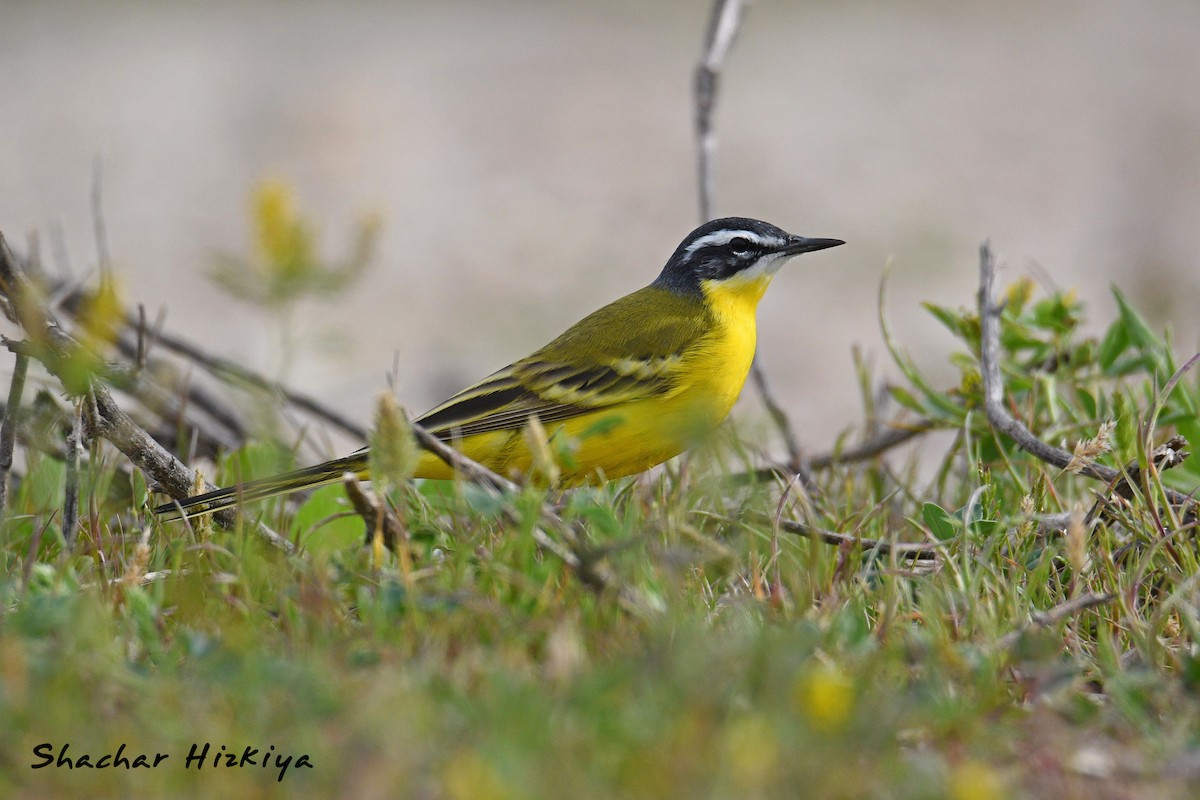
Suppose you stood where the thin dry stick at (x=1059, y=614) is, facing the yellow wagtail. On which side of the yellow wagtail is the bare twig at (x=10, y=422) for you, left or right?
left

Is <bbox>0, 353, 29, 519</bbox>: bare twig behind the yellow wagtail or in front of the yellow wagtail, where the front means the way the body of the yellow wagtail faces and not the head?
behind

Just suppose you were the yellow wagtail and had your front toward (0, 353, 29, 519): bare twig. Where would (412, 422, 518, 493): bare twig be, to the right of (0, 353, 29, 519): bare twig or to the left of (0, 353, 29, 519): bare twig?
left

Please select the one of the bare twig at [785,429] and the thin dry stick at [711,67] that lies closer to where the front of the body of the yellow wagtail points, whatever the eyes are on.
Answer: the bare twig

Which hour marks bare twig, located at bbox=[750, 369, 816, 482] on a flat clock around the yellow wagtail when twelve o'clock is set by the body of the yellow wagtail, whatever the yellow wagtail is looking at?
The bare twig is roughly at 11 o'clock from the yellow wagtail.

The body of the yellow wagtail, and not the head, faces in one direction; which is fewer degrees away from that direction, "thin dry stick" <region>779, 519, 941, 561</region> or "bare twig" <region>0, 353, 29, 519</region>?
the thin dry stick

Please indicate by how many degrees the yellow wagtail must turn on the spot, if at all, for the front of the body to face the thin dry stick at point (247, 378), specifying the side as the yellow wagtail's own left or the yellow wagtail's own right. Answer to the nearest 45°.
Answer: approximately 180°

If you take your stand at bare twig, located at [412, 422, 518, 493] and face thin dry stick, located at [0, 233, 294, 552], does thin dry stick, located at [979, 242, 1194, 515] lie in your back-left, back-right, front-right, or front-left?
back-right

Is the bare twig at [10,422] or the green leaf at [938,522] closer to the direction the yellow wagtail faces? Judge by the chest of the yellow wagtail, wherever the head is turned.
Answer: the green leaf

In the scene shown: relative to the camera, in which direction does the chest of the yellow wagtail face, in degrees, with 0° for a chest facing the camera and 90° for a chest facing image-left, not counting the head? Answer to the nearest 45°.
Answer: approximately 270°

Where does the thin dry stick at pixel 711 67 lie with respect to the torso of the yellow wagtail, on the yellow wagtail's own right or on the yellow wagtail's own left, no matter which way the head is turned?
on the yellow wagtail's own left

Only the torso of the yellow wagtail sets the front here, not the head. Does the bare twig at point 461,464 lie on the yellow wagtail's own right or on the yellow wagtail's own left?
on the yellow wagtail's own right
